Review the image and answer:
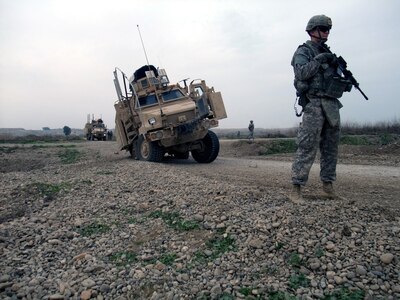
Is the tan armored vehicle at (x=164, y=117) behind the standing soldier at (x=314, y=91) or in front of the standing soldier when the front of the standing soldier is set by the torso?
behind

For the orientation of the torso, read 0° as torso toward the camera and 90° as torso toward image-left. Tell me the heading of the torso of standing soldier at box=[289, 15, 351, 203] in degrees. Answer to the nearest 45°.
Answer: approximately 315°

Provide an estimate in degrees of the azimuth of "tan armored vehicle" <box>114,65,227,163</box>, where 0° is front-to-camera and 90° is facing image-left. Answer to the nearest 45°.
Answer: approximately 315°

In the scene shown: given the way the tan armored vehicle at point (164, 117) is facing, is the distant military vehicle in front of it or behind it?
behind

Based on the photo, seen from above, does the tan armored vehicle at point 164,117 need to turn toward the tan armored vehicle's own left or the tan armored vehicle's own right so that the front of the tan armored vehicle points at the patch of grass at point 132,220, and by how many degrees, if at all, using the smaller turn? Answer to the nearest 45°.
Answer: approximately 45° to the tan armored vehicle's own right
